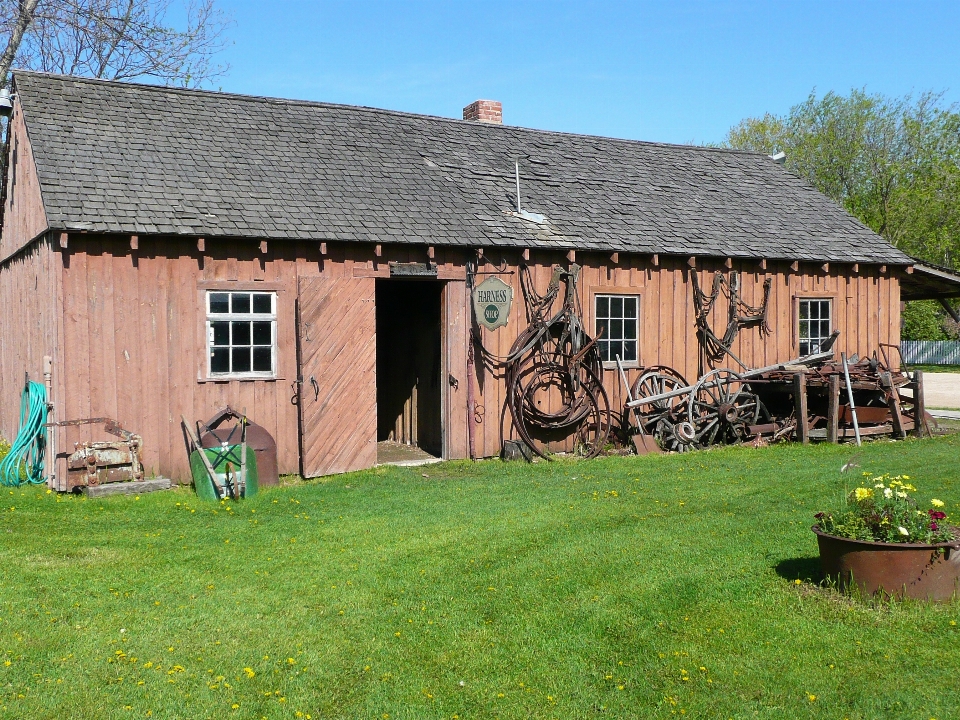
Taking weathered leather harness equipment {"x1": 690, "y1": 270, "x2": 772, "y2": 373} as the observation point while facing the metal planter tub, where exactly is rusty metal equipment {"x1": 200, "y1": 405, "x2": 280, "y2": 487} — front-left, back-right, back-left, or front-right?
front-right

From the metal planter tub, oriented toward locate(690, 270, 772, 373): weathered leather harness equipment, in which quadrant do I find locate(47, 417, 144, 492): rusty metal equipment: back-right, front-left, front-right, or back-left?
front-left

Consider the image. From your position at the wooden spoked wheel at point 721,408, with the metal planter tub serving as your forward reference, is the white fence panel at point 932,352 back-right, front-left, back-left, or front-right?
back-left

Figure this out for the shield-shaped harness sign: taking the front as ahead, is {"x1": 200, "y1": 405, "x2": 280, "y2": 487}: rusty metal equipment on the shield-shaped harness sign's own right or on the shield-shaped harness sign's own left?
on the shield-shaped harness sign's own right

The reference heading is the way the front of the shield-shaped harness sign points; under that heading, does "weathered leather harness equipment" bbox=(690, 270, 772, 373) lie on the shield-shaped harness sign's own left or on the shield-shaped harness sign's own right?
on the shield-shaped harness sign's own left

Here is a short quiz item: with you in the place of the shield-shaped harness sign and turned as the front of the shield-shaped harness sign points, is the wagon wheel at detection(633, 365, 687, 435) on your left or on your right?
on your left

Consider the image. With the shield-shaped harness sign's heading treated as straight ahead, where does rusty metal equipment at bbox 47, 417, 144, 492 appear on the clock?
The rusty metal equipment is roughly at 2 o'clock from the shield-shaped harness sign.

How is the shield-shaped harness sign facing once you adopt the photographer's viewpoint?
facing the viewer

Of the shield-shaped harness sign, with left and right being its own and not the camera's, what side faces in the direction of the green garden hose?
right

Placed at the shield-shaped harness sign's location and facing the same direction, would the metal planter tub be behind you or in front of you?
in front

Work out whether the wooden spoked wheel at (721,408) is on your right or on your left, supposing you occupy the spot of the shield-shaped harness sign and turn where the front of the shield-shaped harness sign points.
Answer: on your left

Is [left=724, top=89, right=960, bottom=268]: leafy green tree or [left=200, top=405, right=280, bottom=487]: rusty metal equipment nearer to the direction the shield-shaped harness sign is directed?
the rusty metal equipment

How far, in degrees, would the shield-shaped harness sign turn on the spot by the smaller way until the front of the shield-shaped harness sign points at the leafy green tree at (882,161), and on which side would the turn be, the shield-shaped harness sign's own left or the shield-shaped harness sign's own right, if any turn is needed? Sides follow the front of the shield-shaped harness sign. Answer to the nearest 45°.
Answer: approximately 135° to the shield-shaped harness sign's own left

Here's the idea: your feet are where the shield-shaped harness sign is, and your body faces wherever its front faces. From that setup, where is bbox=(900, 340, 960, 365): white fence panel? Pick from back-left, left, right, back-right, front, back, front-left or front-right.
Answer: back-left
